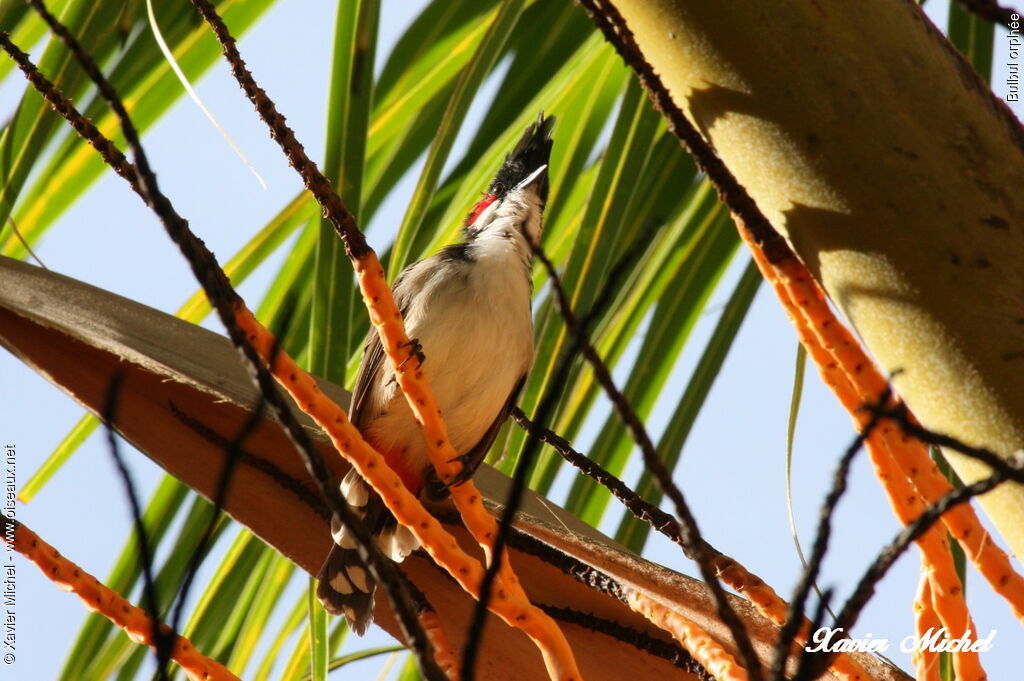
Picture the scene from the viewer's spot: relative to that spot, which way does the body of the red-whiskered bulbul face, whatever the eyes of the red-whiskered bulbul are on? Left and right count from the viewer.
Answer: facing the viewer and to the right of the viewer
